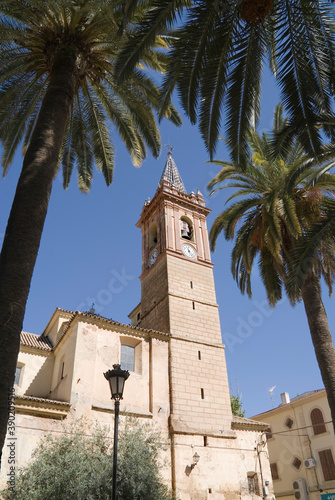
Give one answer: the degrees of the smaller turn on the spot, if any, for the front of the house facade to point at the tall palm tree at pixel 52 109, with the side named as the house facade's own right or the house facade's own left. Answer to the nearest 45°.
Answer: approximately 45° to the house facade's own left

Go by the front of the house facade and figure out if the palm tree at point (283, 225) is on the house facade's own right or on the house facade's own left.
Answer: on the house facade's own left

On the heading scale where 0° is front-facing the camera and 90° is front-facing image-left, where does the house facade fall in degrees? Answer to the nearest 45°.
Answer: approximately 45°
